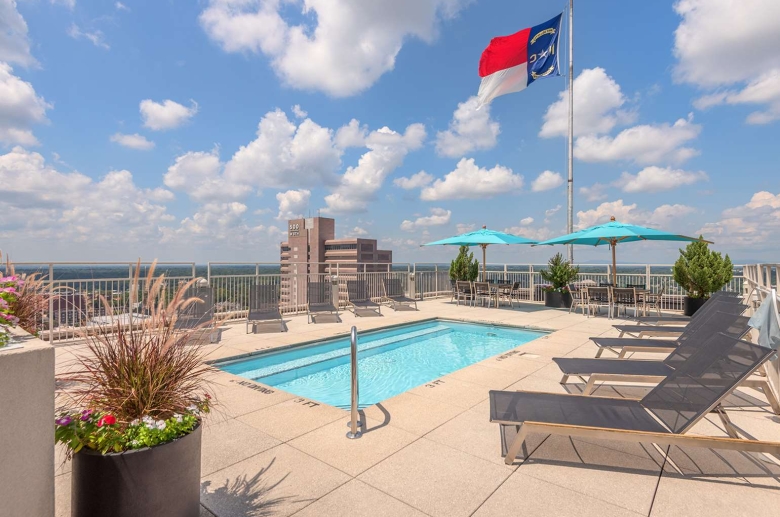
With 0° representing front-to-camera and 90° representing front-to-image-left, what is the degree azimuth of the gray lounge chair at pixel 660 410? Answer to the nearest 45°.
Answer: approximately 90°

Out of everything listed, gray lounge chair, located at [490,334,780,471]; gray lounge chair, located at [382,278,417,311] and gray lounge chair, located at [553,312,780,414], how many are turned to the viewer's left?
2

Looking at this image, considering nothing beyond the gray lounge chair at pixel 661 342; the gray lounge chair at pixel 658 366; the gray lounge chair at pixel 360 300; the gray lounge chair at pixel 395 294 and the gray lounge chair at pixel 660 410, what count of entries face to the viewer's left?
3

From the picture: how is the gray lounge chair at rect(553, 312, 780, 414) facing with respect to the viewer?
to the viewer's left

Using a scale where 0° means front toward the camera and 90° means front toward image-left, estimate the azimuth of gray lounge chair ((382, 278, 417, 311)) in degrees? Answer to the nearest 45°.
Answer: approximately 315°

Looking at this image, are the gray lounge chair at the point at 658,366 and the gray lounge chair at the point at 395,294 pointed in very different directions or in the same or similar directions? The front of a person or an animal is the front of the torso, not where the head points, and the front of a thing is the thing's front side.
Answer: very different directions

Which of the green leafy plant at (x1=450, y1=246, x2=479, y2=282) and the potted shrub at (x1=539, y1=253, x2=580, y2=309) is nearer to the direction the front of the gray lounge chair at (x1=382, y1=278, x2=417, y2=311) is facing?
the potted shrub

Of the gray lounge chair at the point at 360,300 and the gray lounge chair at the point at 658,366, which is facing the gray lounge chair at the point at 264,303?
the gray lounge chair at the point at 658,366
